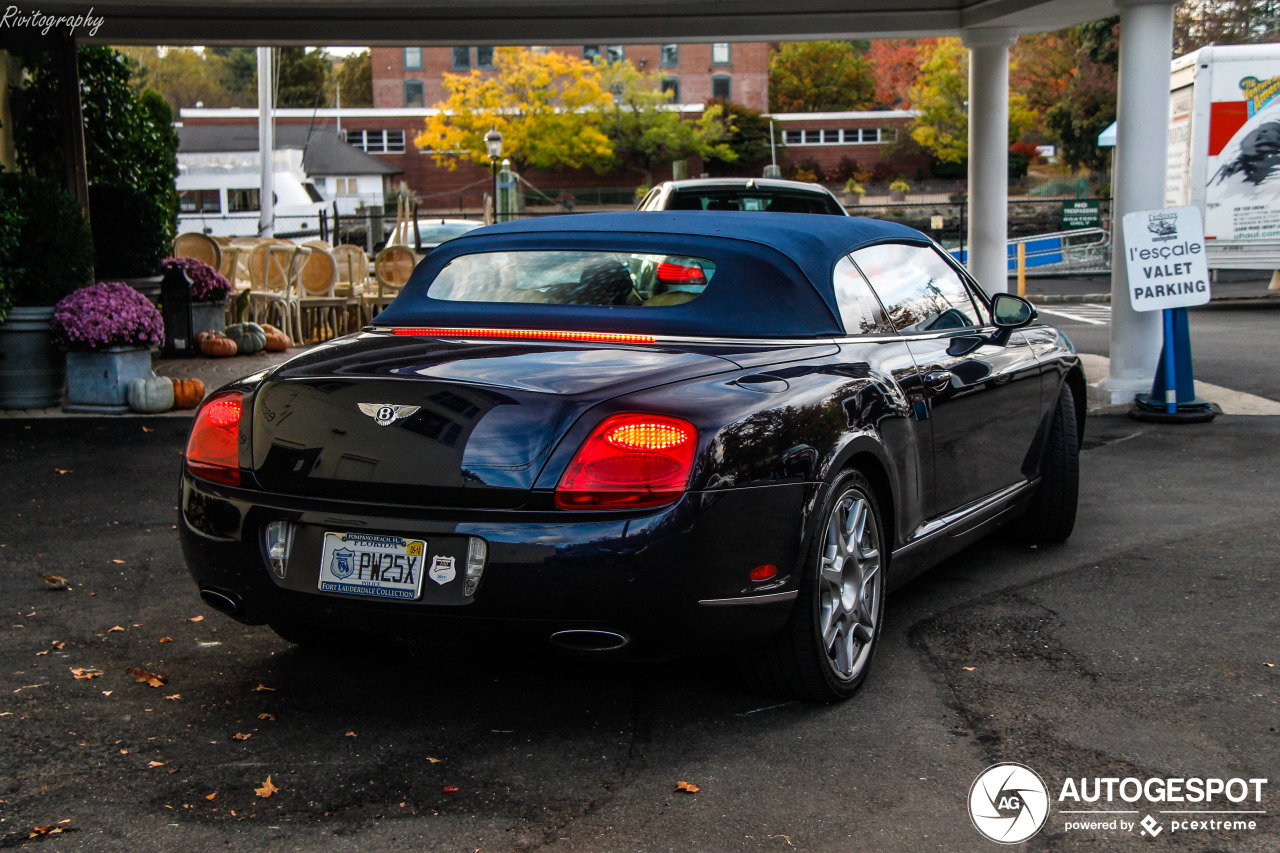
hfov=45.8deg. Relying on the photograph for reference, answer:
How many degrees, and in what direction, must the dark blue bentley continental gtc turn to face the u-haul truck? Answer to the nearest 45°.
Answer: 0° — it already faces it

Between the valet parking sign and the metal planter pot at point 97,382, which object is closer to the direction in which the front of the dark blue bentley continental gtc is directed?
the valet parking sign

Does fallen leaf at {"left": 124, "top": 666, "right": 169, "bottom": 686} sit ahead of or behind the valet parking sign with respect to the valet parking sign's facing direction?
ahead

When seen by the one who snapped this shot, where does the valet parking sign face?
facing the viewer

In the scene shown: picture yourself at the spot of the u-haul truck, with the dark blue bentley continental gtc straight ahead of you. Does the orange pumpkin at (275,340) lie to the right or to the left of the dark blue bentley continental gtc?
right

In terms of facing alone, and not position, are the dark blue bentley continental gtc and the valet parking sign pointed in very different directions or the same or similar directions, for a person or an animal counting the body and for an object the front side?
very different directions

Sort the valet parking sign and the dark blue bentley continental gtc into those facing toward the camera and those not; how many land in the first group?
1

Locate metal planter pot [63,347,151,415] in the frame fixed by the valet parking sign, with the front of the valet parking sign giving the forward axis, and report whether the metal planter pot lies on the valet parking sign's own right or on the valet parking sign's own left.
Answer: on the valet parking sign's own right

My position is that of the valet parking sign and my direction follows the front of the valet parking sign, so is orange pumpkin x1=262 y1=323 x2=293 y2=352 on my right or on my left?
on my right

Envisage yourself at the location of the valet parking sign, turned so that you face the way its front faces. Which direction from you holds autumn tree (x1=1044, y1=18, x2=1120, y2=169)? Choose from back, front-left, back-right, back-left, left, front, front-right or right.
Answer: back

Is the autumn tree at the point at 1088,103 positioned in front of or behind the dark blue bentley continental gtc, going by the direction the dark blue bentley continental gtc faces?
in front

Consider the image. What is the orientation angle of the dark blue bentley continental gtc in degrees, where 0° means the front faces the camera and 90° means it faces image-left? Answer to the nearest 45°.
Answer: approximately 225°

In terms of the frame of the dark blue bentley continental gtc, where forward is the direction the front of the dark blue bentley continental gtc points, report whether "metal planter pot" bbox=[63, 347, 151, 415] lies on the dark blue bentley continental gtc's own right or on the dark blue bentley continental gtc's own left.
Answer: on the dark blue bentley continental gtc's own left
